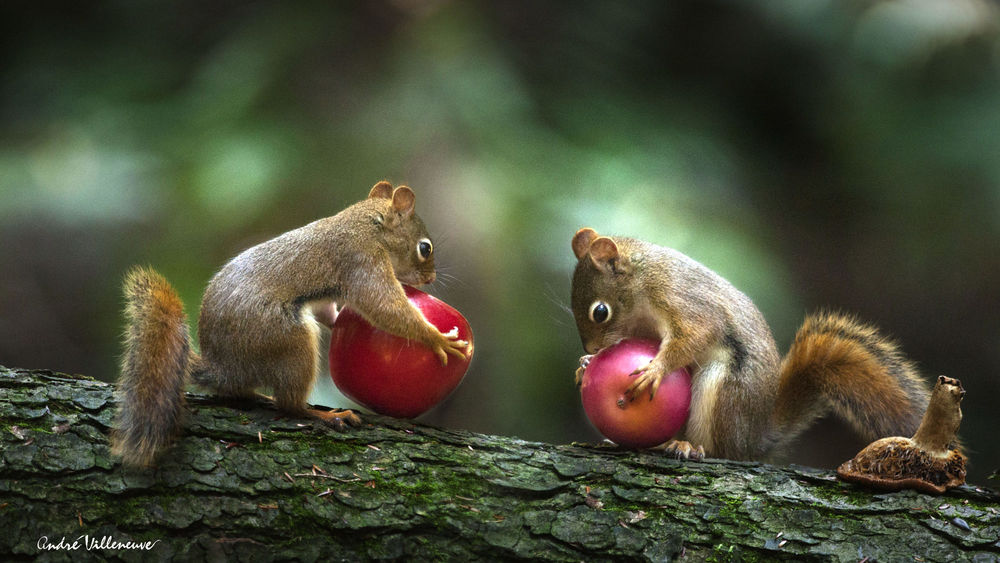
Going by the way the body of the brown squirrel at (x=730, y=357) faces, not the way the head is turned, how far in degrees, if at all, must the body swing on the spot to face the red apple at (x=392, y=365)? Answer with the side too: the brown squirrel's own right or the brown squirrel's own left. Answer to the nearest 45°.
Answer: approximately 45° to the brown squirrel's own left

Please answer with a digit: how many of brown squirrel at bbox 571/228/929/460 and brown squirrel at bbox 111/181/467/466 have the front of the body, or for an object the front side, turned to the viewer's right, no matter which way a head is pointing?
1

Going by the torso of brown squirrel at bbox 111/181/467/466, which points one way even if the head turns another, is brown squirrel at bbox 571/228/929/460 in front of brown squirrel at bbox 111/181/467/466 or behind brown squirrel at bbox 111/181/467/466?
in front

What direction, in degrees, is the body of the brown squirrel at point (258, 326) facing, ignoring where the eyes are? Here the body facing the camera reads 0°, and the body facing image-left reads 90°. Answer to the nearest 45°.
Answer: approximately 270°

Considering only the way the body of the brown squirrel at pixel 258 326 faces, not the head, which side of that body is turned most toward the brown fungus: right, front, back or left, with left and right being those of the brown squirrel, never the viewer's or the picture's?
front

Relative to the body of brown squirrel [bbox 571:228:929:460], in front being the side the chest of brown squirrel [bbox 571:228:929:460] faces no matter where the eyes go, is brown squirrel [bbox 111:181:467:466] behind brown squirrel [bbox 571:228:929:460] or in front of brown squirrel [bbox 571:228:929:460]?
in front

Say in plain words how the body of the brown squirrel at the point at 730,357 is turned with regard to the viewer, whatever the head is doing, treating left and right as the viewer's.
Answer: facing to the left of the viewer

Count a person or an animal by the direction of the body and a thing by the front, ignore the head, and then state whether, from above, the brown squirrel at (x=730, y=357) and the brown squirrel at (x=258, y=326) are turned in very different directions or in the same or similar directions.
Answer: very different directions
